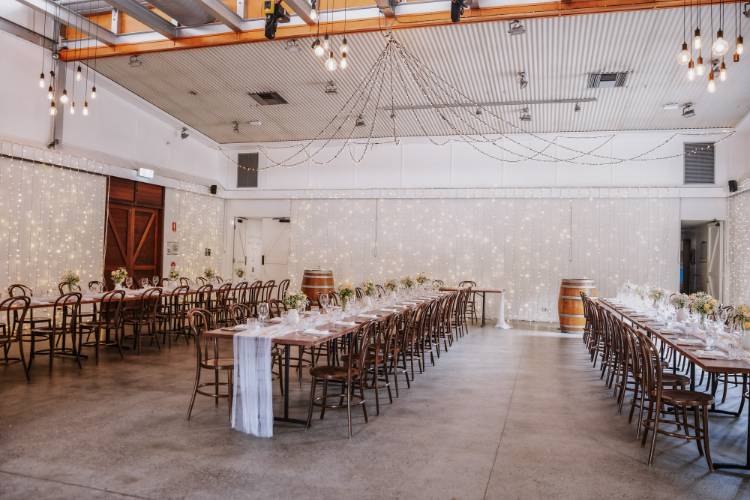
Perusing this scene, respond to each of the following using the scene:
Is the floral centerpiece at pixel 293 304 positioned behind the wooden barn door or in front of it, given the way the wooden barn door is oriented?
in front

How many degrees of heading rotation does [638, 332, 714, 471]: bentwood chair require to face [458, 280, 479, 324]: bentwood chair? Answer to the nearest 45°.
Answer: approximately 135° to its left

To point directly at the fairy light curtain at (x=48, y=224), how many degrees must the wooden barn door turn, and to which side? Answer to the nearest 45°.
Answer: approximately 90° to its right

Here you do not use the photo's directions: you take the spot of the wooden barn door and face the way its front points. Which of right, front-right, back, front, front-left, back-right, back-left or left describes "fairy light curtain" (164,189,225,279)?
left

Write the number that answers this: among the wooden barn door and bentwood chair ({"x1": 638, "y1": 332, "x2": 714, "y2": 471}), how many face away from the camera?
0

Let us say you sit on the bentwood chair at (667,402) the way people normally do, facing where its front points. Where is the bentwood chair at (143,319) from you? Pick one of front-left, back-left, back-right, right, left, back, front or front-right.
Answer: back

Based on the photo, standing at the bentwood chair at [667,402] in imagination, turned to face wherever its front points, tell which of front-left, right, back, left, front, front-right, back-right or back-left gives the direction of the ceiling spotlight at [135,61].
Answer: back

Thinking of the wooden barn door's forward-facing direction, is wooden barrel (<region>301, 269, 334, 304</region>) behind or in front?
in front

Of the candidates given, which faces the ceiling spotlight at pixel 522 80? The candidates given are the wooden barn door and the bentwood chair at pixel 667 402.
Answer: the wooden barn door

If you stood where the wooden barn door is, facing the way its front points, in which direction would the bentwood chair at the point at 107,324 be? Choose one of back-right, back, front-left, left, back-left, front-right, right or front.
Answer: front-right

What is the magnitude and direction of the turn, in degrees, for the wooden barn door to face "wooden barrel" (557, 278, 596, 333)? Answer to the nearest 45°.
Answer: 0° — it already faces it

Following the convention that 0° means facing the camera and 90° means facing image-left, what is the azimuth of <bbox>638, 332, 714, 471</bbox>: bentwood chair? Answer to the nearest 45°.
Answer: approximately 270°

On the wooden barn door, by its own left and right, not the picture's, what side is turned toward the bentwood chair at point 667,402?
front

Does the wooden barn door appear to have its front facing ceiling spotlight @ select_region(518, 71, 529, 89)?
yes

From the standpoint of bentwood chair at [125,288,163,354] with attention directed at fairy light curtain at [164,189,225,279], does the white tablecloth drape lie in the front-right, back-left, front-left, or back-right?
back-right
